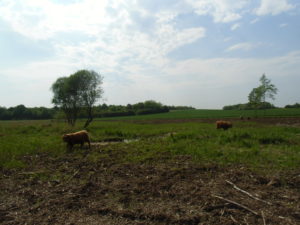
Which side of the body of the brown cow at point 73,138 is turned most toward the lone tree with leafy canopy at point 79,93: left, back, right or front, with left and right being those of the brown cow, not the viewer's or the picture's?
right

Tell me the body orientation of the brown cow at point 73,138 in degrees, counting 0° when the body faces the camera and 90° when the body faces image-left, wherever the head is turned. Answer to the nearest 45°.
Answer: approximately 90°
